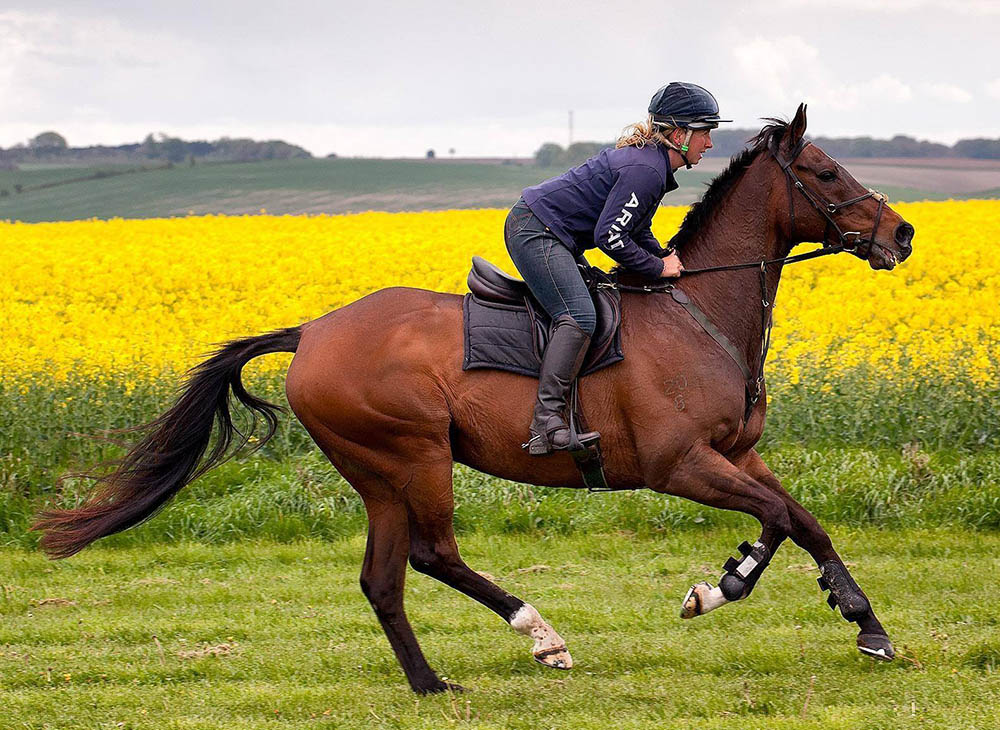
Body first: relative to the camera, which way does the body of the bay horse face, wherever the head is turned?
to the viewer's right

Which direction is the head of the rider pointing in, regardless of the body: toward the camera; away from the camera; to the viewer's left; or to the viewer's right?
to the viewer's right

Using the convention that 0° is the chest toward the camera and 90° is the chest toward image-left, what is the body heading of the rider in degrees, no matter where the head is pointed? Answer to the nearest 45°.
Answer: approximately 270°
